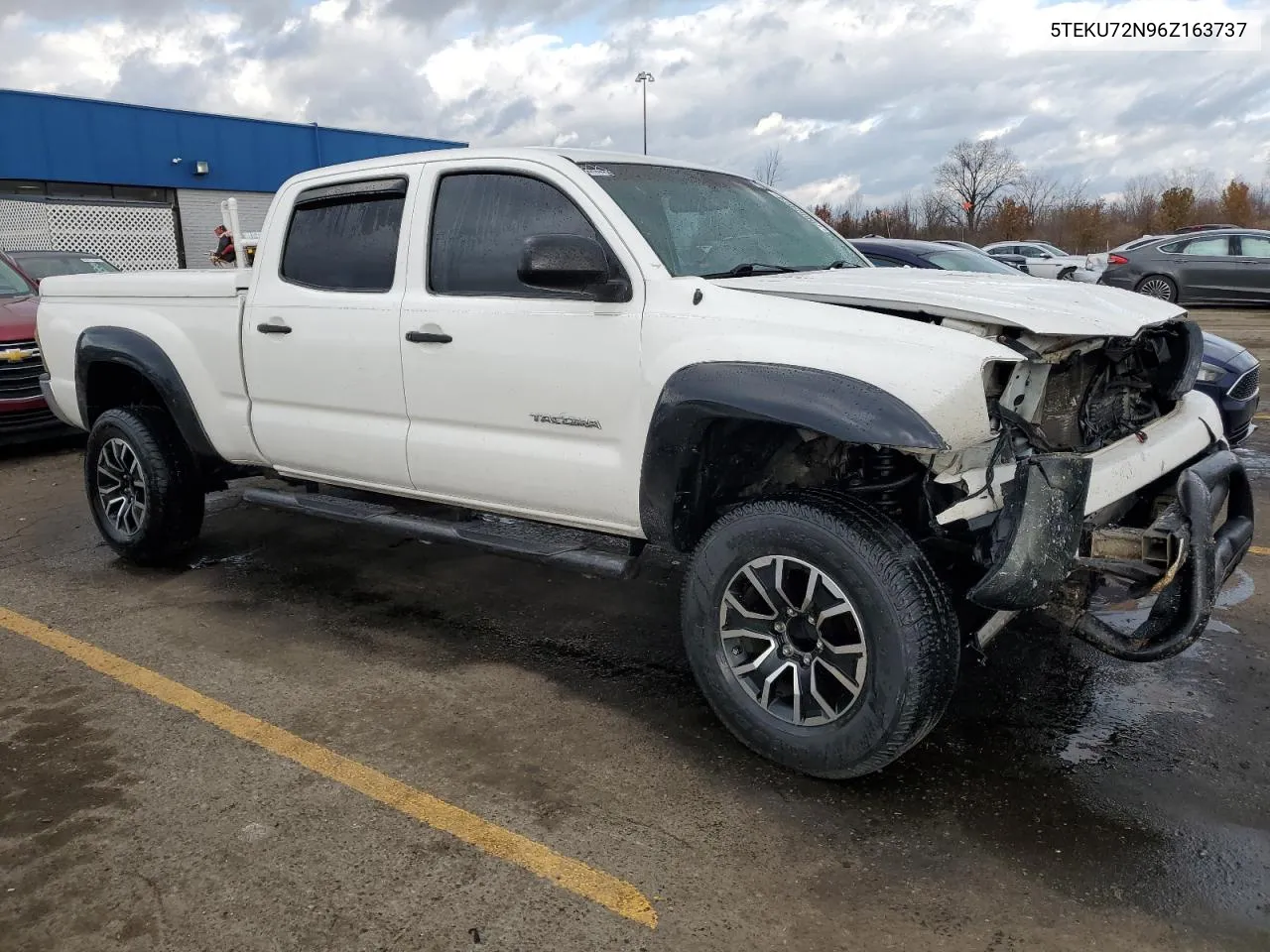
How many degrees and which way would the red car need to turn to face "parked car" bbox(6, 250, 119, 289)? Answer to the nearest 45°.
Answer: approximately 135° to its left

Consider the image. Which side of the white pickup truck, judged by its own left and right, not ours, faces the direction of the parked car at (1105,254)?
left

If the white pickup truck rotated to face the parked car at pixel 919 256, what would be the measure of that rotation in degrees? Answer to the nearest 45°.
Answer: approximately 135° to its left

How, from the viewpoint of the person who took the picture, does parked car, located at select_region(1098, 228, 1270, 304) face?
facing to the right of the viewer

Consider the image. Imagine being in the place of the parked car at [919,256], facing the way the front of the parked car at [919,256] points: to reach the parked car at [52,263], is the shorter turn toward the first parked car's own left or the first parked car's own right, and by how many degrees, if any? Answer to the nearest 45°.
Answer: approximately 135° to the first parked car's own right

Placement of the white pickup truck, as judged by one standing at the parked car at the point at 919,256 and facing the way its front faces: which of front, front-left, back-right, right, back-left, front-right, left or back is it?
front-right

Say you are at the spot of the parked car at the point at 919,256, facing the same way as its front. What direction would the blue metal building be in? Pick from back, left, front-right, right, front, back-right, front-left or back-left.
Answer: back

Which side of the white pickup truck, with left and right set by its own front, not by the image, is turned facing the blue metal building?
back

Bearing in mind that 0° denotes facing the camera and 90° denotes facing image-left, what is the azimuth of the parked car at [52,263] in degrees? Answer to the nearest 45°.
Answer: approximately 315°

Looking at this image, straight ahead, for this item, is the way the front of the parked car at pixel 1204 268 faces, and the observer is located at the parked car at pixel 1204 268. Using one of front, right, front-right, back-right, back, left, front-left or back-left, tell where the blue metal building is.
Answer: back

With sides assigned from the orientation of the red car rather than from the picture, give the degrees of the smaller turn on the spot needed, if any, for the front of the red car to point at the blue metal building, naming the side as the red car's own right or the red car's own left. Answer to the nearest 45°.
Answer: approximately 135° to the red car's own left

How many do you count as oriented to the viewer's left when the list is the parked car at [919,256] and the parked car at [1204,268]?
0
